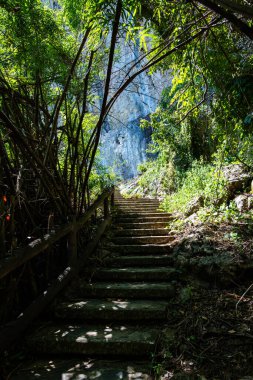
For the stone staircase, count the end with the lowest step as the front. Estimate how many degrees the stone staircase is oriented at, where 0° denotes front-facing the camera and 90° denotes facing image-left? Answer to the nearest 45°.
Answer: approximately 0°

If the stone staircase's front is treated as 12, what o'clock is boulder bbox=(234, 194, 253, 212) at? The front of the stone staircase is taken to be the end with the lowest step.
The boulder is roughly at 8 o'clock from the stone staircase.

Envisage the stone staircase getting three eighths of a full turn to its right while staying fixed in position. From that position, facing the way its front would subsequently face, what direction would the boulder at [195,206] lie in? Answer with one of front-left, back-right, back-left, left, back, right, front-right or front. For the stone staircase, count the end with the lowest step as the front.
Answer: right

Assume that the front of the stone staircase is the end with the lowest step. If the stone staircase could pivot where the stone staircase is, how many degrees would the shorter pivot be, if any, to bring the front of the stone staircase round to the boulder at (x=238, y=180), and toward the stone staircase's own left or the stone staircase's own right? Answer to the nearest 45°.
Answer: approximately 135° to the stone staircase's own left
